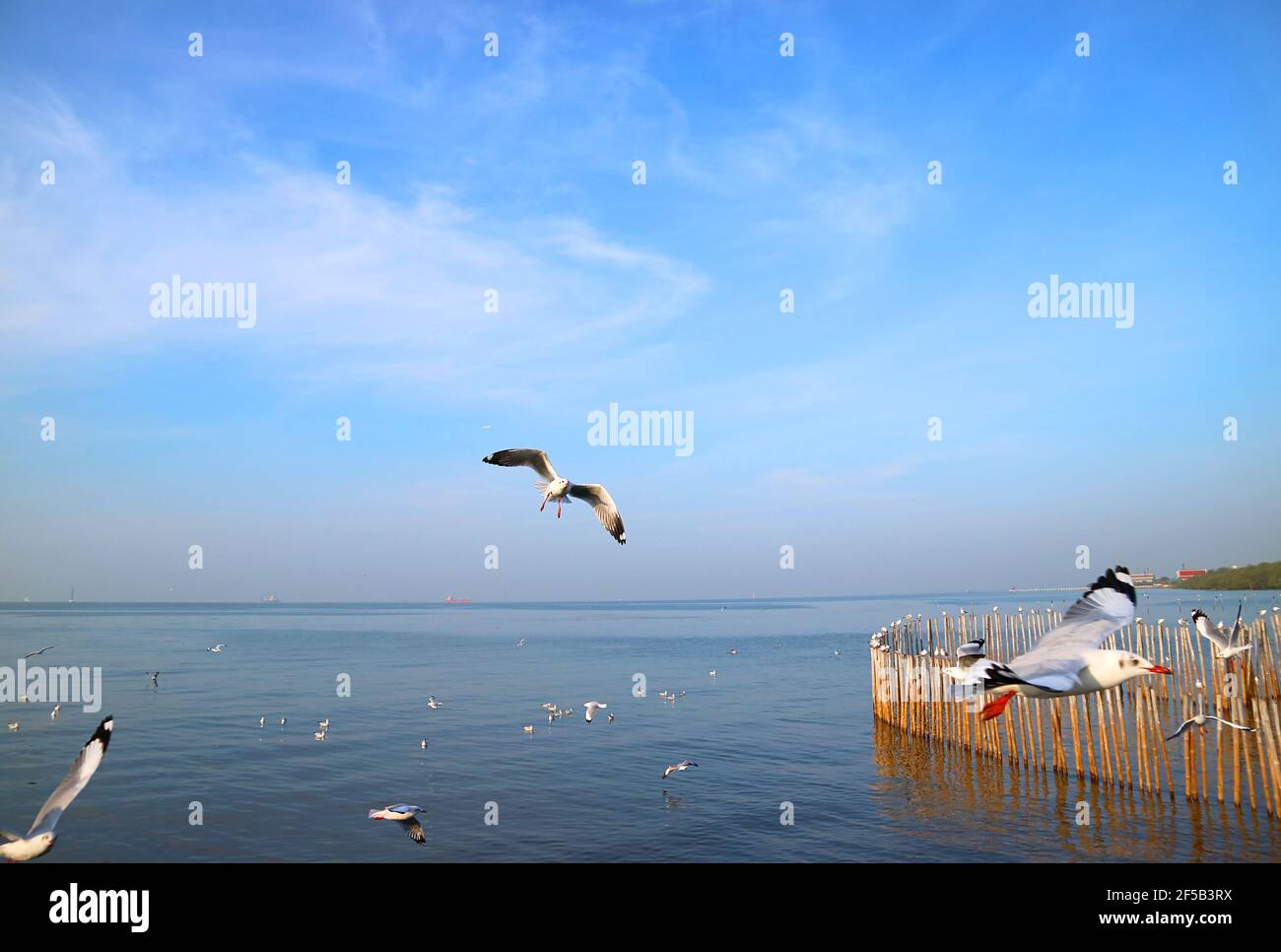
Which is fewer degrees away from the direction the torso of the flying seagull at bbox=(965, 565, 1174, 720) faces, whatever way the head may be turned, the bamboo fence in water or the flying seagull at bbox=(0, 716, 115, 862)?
the bamboo fence in water

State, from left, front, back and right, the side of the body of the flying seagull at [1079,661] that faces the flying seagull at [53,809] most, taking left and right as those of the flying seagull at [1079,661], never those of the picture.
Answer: back

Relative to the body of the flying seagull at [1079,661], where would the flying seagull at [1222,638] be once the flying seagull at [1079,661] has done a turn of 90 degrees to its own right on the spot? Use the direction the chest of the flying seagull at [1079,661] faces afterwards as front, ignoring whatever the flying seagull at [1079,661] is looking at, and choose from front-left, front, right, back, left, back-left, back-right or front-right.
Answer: back

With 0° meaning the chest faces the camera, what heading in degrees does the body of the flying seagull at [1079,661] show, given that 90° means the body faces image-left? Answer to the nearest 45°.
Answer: approximately 270°
